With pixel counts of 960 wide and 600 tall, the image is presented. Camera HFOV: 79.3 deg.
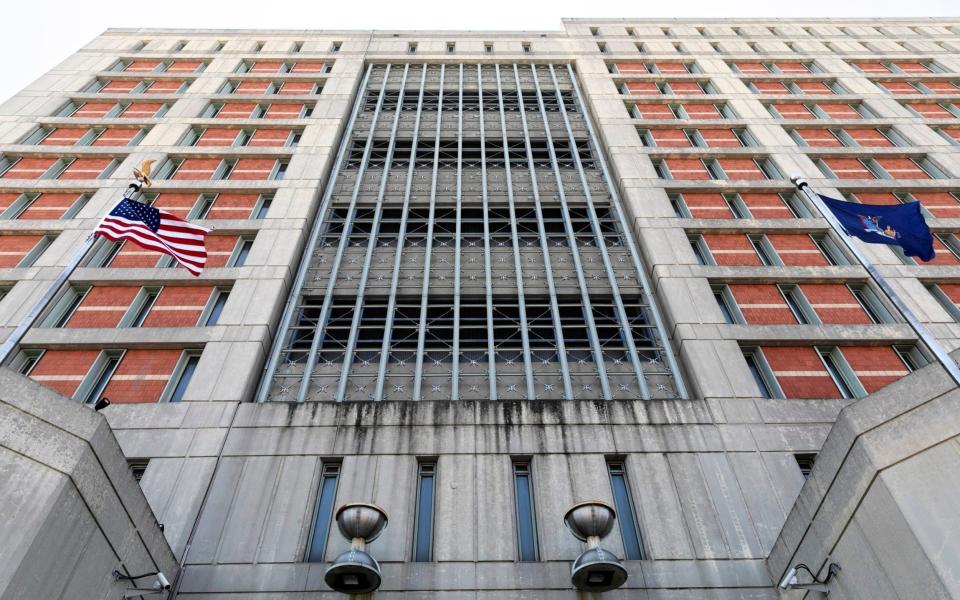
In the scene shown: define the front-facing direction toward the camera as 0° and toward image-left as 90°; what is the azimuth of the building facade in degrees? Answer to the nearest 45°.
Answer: approximately 0°
